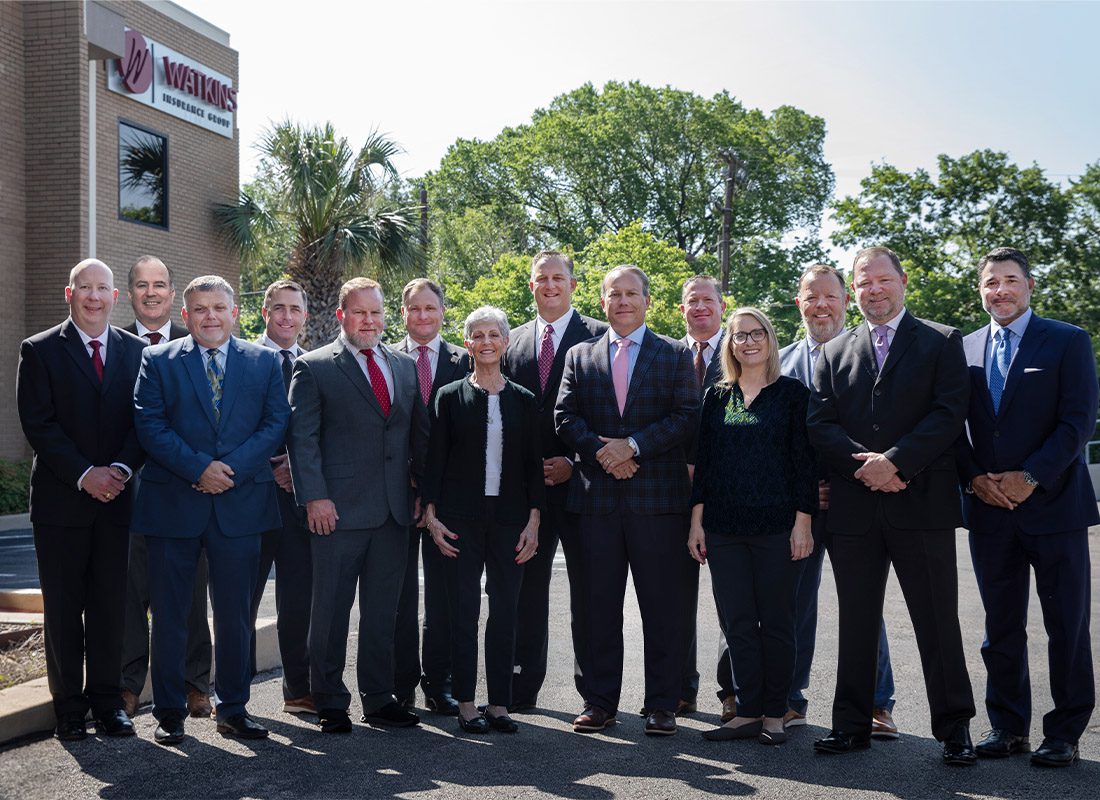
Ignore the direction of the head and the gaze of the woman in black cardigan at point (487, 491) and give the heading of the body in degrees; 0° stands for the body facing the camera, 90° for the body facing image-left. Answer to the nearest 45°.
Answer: approximately 0°

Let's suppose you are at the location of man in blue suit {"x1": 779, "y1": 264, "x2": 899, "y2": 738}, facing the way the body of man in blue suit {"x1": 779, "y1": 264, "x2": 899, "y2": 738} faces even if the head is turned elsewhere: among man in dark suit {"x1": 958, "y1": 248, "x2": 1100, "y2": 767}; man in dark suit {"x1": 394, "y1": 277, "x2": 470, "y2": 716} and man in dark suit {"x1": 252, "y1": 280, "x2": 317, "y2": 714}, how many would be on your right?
2

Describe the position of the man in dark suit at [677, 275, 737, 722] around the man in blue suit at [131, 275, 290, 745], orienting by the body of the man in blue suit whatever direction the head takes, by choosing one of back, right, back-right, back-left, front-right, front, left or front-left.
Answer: left

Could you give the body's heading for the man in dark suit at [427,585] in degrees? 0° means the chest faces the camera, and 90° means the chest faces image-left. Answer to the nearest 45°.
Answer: approximately 0°

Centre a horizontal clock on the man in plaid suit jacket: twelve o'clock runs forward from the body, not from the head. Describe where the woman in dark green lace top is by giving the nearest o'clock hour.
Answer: The woman in dark green lace top is roughly at 10 o'clock from the man in plaid suit jacket.

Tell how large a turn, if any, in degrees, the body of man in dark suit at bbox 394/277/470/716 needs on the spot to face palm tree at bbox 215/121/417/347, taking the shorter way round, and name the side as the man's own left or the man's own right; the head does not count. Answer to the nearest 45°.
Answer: approximately 180°
